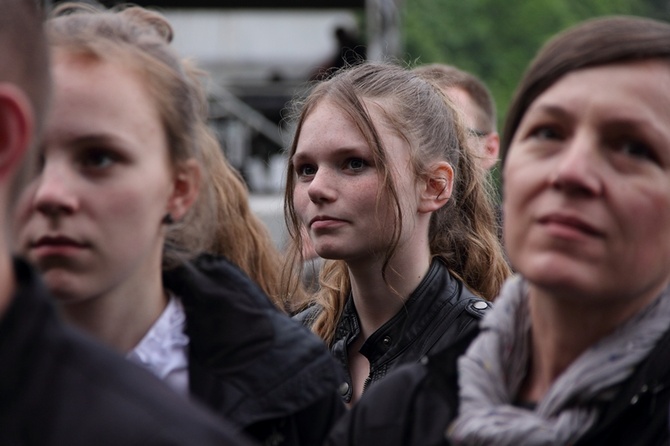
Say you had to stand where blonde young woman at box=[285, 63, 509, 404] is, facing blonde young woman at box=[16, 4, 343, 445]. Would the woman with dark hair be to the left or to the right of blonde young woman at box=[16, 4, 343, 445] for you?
left

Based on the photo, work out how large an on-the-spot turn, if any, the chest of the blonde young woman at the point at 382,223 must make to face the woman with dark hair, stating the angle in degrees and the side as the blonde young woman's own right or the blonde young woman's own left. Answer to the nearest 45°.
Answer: approximately 45° to the blonde young woman's own left

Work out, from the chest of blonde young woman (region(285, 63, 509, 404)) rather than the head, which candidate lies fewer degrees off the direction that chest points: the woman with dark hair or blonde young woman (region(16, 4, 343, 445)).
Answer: the blonde young woman

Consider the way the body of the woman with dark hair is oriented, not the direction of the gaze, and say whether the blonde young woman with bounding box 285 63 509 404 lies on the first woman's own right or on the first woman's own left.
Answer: on the first woman's own right

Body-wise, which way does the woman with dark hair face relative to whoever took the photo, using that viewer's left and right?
facing the viewer and to the left of the viewer

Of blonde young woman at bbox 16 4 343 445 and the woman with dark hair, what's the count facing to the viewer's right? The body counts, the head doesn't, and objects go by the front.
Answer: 0

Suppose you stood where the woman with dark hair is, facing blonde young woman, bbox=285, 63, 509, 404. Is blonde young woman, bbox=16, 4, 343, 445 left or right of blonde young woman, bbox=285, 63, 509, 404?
left

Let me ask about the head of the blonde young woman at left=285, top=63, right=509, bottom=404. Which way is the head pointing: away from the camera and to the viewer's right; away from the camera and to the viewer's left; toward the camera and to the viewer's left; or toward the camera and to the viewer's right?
toward the camera and to the viewer's left
